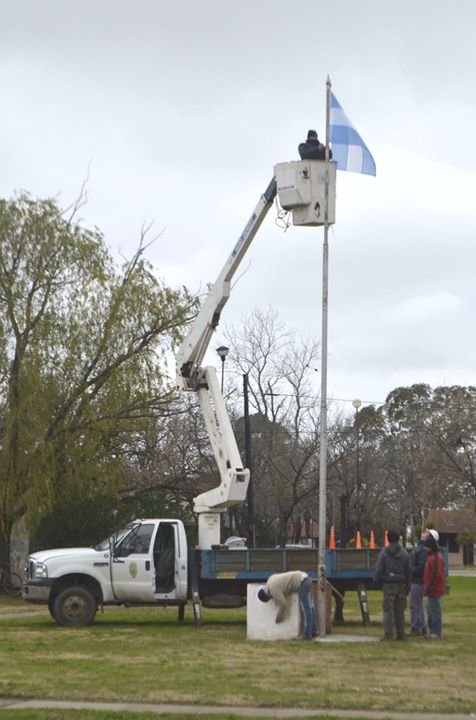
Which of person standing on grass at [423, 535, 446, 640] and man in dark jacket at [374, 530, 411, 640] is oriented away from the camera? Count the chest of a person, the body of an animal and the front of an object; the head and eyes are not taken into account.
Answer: the man in dark jacket

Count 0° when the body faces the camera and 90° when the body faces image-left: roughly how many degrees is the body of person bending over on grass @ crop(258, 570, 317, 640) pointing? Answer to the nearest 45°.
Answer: approximately 90°

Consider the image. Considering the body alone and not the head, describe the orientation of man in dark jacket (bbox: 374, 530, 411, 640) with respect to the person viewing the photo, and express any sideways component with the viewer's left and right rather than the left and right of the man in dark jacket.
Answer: facing away from the viewer

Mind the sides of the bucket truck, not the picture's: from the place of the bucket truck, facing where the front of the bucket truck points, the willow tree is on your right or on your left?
on your right

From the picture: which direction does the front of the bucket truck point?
to the viewer's left

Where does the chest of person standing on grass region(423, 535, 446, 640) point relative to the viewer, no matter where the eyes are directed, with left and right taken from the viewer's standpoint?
facing to the left of the viewer
